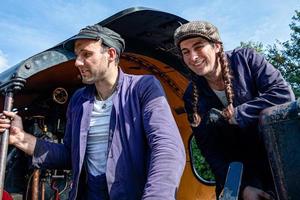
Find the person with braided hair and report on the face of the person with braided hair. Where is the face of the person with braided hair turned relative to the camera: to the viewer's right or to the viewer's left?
to the viewer's left

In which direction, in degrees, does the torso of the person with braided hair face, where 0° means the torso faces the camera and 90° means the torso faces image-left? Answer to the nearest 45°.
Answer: approximately 45°

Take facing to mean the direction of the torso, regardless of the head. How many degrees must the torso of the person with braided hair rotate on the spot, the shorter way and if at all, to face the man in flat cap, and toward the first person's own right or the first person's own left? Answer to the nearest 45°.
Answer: approximately 45° to the first person's own right

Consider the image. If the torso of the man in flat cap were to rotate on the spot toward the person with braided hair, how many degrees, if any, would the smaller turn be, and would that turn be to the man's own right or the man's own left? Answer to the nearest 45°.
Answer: approximately 135° to the man's own left

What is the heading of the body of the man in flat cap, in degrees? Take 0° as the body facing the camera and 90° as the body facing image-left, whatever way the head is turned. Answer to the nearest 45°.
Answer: approximately 45°
